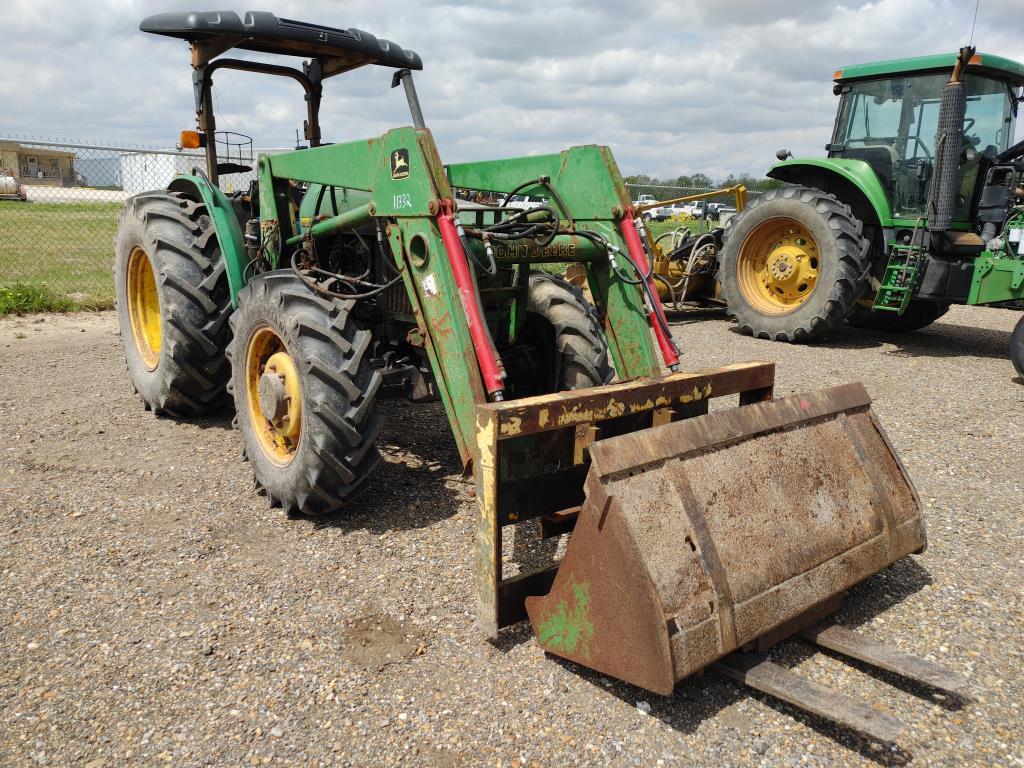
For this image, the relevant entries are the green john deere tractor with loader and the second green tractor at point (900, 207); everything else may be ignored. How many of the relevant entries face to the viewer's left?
0

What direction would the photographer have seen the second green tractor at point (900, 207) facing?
facing the viewer and to the right of the viewer

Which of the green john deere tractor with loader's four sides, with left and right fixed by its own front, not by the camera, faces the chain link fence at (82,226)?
back

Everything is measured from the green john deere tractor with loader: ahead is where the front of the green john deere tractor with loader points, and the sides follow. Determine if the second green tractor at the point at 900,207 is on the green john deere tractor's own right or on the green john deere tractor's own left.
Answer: on the green john deere tractor's own left

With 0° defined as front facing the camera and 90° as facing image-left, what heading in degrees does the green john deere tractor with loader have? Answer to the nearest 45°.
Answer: approximately 315°

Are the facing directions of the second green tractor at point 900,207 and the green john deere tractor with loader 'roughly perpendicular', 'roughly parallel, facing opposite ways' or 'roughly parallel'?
roughly parallel
